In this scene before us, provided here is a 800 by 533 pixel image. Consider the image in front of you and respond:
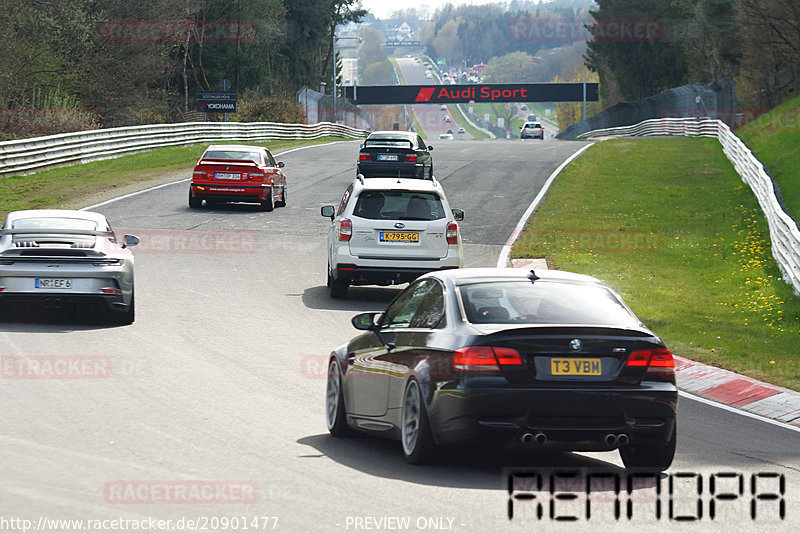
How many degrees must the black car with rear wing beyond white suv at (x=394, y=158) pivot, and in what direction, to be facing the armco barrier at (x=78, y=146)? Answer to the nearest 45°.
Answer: approximately 90° to its left

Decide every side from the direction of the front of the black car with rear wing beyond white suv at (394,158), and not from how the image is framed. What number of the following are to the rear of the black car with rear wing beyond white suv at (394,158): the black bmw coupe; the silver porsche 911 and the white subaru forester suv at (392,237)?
3

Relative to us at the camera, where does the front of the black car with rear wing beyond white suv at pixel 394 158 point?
facing away from the viewer

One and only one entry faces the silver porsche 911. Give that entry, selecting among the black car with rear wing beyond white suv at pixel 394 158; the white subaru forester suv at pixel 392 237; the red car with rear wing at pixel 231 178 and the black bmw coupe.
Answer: the black bmw coupe

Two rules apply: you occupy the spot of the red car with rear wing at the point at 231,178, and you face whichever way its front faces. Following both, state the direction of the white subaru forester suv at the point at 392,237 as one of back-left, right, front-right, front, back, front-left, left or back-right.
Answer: back

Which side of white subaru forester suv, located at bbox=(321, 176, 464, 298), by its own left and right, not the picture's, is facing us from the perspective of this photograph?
back

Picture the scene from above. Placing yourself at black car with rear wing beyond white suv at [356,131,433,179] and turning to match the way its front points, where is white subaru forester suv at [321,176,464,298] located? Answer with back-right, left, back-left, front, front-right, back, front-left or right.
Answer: back

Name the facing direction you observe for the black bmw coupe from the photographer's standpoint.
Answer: facing away from the viewer and to the left of the viewer

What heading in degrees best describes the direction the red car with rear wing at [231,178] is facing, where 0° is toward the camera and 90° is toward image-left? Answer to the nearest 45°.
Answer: approximately 180°

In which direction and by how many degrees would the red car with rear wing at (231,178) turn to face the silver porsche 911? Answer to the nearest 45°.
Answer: approximately 180°

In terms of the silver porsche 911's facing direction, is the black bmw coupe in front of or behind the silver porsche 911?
behind

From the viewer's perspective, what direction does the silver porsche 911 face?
away from the camera
